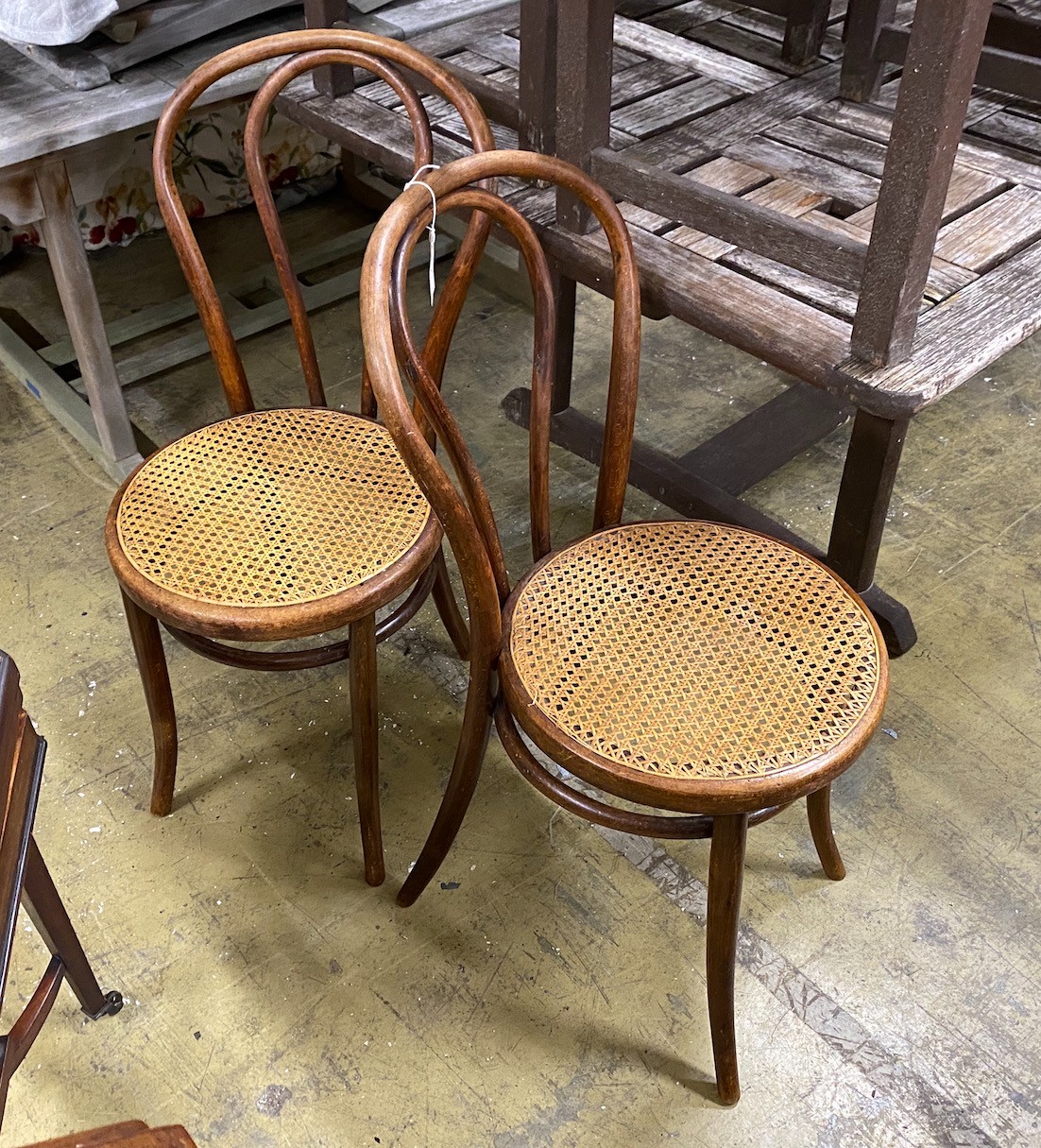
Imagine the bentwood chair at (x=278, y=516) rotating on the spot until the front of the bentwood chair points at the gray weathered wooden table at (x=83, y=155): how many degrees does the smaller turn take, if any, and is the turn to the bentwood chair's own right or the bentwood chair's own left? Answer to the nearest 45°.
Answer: approximately 135° to the bentwood chair's own right

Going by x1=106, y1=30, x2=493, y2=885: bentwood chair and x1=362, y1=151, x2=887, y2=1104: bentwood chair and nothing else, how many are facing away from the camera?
0

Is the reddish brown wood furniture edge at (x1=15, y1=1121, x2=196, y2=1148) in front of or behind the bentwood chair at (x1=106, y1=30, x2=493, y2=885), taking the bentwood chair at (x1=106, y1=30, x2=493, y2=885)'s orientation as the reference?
in front

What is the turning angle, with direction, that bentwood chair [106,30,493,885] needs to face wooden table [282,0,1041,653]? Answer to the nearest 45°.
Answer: approximately 135° to its left

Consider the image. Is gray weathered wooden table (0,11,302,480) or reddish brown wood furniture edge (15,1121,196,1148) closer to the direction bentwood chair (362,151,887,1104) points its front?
the reddish brown wood furniture edge

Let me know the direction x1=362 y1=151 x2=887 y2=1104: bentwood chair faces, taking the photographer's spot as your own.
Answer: facing the viewer and to the right of the viewer

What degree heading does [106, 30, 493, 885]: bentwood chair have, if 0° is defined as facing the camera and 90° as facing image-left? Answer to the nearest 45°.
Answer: approximately 45°

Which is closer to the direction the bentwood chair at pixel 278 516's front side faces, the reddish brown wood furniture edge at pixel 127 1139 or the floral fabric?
the reddish brown wood furniture edge

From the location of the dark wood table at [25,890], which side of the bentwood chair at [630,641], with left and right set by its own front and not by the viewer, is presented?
right

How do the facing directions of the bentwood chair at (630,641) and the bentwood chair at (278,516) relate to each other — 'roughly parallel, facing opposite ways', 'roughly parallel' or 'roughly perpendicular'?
roughly perpendicular

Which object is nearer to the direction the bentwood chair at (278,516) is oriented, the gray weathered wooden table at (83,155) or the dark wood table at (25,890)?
the dark wood table

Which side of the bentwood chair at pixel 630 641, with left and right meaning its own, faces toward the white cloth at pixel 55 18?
back
